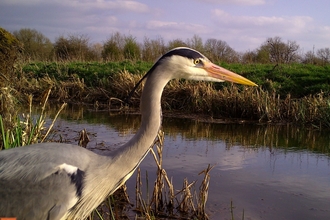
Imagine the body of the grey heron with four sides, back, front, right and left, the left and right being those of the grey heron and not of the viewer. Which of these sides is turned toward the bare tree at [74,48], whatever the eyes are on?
left

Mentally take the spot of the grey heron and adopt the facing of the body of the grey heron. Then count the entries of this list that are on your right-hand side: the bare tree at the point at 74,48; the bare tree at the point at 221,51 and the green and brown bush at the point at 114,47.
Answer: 0

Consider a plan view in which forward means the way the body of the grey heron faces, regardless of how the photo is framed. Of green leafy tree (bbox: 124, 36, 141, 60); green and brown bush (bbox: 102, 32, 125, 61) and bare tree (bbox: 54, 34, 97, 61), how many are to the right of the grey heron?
0

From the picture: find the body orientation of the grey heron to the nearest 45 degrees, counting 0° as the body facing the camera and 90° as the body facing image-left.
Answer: approximately 270°

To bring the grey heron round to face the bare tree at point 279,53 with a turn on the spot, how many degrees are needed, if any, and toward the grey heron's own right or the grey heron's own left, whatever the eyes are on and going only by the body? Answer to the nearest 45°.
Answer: approximately 45° to the grey heron's own left

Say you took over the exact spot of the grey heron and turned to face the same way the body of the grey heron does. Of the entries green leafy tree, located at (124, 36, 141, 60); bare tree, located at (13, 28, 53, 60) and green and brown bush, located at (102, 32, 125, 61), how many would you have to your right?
0

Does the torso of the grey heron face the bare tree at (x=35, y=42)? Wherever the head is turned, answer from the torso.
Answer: no

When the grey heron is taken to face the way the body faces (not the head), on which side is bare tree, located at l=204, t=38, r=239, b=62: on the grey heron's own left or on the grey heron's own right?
on the grey heron's own left

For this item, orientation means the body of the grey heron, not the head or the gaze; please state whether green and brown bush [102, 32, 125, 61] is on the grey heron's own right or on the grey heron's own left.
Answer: on the grey heron's own left

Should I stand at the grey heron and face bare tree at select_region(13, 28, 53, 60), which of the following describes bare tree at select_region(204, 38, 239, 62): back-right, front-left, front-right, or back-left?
front-right

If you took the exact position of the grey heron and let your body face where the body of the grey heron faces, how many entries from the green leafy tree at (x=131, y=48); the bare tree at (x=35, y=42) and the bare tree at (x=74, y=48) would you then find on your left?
3
